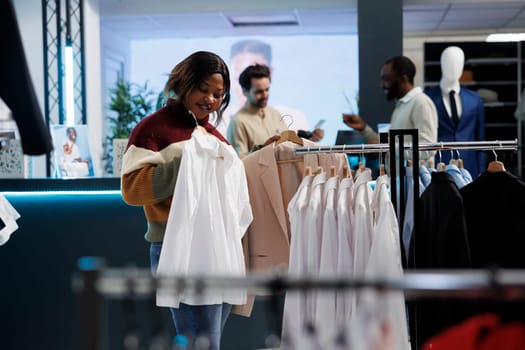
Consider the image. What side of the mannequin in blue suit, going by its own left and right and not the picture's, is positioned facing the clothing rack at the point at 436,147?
front

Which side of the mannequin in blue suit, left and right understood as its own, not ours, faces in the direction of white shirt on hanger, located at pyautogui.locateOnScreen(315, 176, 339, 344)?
front

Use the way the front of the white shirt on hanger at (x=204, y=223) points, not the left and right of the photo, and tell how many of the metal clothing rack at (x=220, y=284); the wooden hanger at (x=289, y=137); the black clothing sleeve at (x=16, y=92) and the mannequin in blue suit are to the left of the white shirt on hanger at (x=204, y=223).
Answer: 2

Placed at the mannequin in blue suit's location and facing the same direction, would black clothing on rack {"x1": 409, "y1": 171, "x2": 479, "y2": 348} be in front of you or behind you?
in front

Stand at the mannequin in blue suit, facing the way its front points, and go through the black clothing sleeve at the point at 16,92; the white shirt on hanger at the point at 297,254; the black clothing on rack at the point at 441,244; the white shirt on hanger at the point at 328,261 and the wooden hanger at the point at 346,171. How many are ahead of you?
5

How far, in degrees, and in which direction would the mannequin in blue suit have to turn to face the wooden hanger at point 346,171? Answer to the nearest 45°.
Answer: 0° — it already faces it

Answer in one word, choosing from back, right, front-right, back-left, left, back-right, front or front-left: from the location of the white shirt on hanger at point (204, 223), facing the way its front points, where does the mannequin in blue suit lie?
left

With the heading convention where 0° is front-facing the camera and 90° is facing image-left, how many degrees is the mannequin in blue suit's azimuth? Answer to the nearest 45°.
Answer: approximately 0°

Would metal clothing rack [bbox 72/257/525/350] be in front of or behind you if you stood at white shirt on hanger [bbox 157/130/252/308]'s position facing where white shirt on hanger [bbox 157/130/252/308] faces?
in front

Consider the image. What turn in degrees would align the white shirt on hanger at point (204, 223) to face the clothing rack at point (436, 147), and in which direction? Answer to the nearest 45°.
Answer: approximately 45° to its left
